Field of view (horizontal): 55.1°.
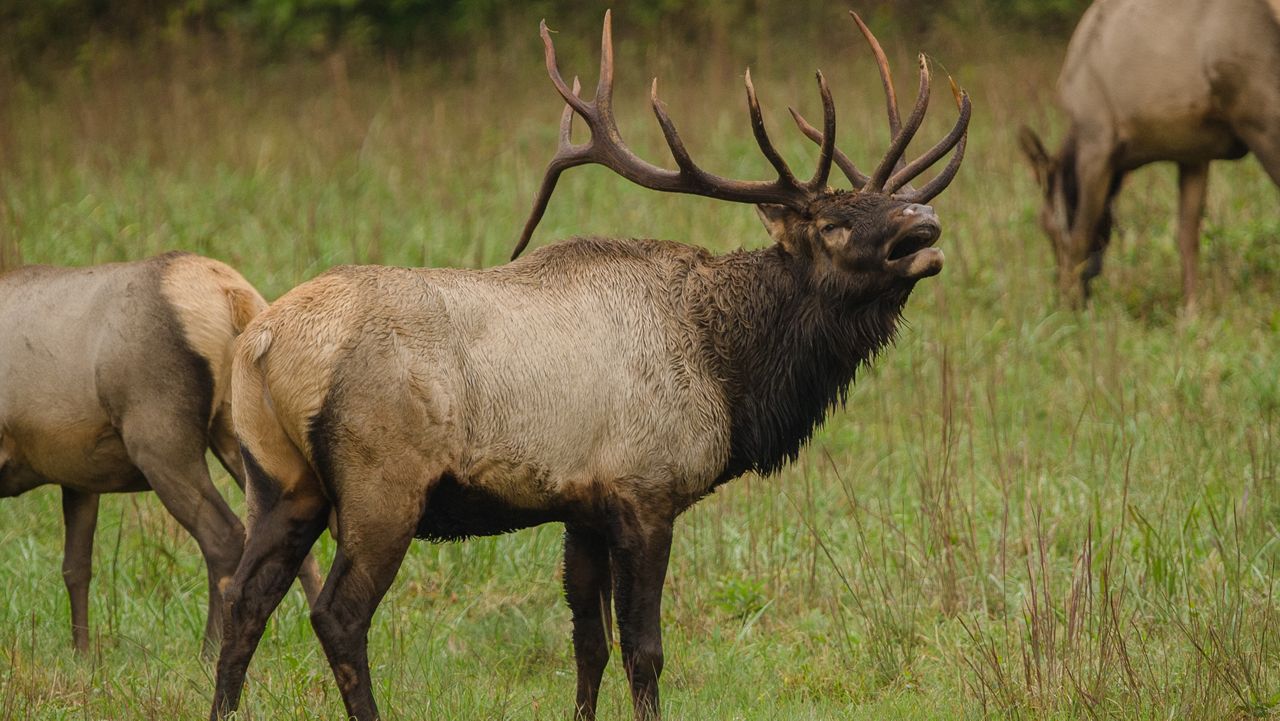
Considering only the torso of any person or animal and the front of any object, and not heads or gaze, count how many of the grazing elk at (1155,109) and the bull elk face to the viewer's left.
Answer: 1

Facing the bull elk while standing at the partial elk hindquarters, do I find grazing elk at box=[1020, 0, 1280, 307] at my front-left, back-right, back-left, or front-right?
front-left

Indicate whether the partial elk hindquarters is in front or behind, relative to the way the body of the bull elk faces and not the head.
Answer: behind

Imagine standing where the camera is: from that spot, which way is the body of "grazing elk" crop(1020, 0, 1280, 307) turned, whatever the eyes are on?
to the viewer's left

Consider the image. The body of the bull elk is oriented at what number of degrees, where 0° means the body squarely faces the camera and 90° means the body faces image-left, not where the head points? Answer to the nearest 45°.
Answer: approximately 270°

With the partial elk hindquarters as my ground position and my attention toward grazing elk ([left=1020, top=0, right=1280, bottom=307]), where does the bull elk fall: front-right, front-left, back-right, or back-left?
front-right

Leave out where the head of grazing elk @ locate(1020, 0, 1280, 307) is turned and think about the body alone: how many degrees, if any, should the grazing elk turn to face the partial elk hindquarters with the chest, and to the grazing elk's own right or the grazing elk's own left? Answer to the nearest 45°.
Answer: approximately 45° to the grazing elk's own left

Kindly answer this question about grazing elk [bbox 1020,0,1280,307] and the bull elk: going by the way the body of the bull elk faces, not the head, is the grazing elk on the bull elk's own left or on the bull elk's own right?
on the bull elk's own left

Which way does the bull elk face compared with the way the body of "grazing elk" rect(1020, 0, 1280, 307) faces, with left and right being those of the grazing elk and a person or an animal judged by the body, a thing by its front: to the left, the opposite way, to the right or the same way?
the opposite way

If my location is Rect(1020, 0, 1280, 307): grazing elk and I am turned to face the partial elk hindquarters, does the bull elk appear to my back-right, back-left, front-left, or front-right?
front-left

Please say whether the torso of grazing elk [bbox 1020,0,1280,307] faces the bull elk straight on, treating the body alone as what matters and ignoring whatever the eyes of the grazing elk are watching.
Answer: no
